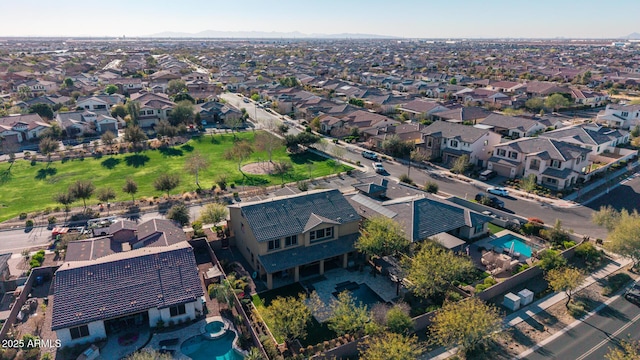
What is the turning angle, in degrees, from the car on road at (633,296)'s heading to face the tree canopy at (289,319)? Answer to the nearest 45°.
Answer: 0° — it already faces it

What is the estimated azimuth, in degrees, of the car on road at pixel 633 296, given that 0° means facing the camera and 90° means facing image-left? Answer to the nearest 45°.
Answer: approximately 45°

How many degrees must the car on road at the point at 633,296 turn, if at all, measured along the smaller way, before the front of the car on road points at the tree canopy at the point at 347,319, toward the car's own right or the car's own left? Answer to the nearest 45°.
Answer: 0° — it already faces it

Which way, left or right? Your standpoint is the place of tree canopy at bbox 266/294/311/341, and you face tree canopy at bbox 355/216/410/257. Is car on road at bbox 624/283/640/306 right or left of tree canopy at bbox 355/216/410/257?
right

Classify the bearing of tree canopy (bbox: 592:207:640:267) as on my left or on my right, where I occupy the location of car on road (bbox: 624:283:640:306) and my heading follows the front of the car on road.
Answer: on my right
